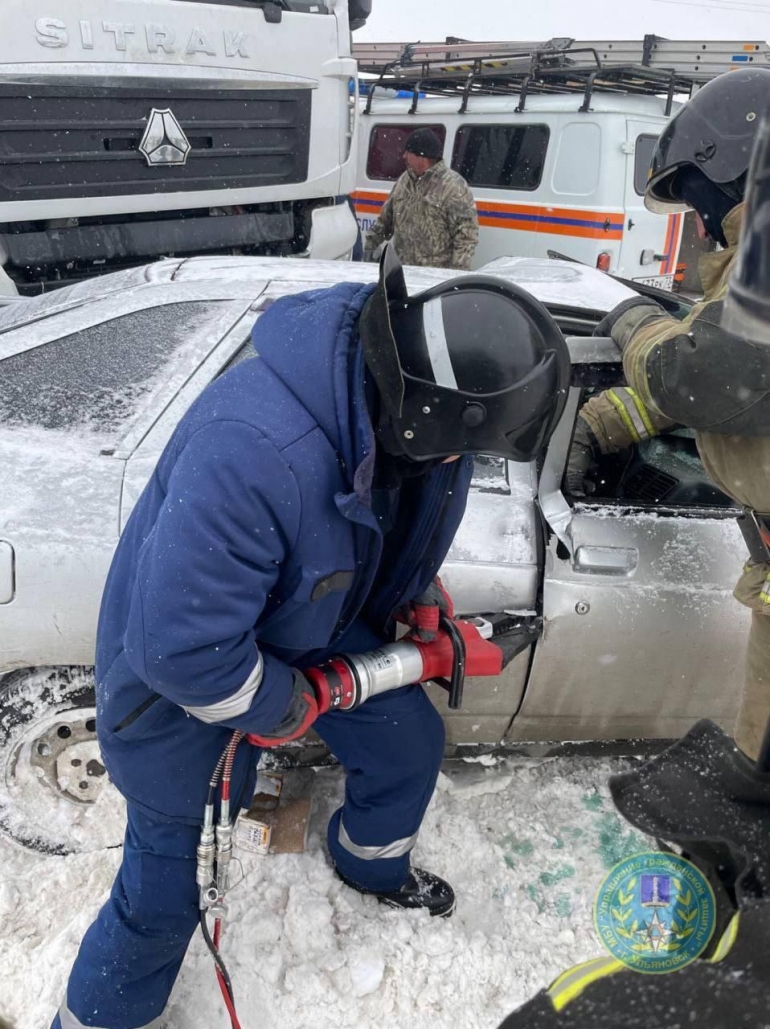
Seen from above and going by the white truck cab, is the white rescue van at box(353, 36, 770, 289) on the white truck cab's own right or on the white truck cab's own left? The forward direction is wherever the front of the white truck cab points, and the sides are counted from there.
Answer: on the white truck cab's own left

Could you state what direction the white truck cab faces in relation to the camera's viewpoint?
facing the viewer

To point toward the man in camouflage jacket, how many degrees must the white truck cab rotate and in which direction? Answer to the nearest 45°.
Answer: approximately 135° to its left

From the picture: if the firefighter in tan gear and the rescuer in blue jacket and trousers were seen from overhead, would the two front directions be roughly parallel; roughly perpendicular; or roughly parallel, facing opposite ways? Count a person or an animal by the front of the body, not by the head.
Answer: roughly parallel, facing opposite ways

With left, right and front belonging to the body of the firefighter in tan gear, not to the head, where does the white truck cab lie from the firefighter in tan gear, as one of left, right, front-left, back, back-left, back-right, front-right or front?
front-right

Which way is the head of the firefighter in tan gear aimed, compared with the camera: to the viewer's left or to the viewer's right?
to the viewer's left

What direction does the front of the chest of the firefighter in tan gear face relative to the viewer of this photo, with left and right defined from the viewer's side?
facing to the left of the viewer

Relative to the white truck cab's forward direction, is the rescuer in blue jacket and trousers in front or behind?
in front

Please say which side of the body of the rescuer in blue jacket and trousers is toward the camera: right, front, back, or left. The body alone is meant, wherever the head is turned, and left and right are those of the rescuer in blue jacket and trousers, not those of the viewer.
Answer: right

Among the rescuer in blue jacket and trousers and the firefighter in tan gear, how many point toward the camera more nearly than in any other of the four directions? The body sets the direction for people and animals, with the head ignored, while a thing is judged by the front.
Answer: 0

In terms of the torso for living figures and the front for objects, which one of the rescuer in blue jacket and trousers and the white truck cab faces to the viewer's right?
the rescuer in blue jacket and trousers

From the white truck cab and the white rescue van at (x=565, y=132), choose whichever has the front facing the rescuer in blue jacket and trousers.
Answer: the white truck cab

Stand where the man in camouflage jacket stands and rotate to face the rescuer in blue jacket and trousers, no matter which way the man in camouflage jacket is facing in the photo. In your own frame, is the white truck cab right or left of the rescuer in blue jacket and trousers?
right

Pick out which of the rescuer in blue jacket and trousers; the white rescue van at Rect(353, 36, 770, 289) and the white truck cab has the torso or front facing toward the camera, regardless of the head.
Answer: the white truck cab

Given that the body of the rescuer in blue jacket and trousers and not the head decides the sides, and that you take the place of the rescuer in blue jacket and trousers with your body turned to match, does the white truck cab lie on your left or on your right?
on your left

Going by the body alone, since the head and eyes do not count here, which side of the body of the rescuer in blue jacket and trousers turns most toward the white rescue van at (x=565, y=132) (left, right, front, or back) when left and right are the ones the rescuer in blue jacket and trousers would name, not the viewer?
left

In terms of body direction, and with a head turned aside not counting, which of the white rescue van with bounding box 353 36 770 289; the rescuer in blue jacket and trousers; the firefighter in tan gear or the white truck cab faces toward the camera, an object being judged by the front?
the white truck cab
